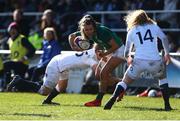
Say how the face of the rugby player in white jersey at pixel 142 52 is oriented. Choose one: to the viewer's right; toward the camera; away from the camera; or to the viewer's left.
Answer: away from the camera

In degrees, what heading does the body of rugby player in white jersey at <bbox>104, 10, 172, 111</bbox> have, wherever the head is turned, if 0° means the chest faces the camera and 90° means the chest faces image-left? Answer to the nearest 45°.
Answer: approximately 180°

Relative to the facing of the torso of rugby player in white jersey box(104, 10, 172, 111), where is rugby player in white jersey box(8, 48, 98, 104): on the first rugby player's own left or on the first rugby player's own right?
on the first rugby player's own left
